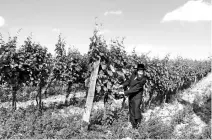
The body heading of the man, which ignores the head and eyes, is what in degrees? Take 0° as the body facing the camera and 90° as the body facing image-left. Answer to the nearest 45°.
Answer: approximately 45°

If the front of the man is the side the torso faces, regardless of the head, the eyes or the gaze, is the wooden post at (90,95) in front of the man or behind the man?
in front
